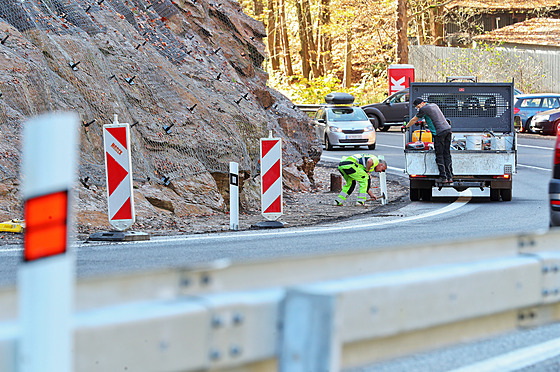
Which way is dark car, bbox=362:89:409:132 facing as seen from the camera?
to the viewer's left

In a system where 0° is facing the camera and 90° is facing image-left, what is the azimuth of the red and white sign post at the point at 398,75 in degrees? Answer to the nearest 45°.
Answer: approximately 0°

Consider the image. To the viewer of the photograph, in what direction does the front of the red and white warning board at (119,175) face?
facing the viewer

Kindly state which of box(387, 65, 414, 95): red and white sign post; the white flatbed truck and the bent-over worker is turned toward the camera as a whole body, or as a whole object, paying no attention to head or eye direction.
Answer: the red and white sign post

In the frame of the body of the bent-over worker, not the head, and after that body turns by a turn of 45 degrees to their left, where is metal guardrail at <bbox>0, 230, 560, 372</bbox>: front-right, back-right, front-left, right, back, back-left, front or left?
back-right

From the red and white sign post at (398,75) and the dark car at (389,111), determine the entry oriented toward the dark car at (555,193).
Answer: the red and white sign post

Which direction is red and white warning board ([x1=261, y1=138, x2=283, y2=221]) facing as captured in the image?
toward the camera

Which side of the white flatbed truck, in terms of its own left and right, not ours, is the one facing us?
back

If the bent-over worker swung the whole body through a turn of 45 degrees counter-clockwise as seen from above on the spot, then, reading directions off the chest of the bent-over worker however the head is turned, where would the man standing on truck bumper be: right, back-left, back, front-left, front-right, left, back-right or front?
front-right

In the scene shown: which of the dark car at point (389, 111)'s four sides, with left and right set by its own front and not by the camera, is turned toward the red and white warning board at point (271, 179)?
left

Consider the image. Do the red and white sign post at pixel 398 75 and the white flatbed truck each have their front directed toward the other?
yes

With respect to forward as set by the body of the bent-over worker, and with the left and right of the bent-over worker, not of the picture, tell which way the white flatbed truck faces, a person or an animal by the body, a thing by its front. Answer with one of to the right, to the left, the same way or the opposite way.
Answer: to the left

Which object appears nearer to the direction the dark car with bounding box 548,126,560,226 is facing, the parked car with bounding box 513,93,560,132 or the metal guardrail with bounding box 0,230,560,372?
the parked car

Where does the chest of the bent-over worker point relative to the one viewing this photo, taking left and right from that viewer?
facing to the right of the viewer

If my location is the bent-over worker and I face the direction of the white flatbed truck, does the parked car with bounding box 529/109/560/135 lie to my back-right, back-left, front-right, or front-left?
front-left

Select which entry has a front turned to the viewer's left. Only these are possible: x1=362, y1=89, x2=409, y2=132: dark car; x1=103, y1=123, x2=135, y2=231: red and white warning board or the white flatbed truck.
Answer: the dark car

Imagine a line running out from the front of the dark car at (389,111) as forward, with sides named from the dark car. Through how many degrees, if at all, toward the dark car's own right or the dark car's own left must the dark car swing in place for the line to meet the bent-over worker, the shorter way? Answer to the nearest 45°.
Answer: approximately 90° to the dark car's own left
